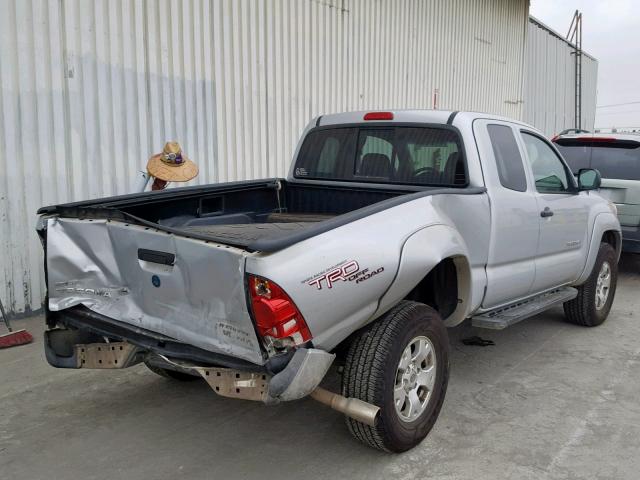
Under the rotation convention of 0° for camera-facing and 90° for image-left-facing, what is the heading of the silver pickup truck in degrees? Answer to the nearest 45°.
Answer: approximately 225°

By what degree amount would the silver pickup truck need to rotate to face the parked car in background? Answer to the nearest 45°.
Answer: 0° — it already faces it

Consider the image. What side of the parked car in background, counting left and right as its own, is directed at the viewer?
back
